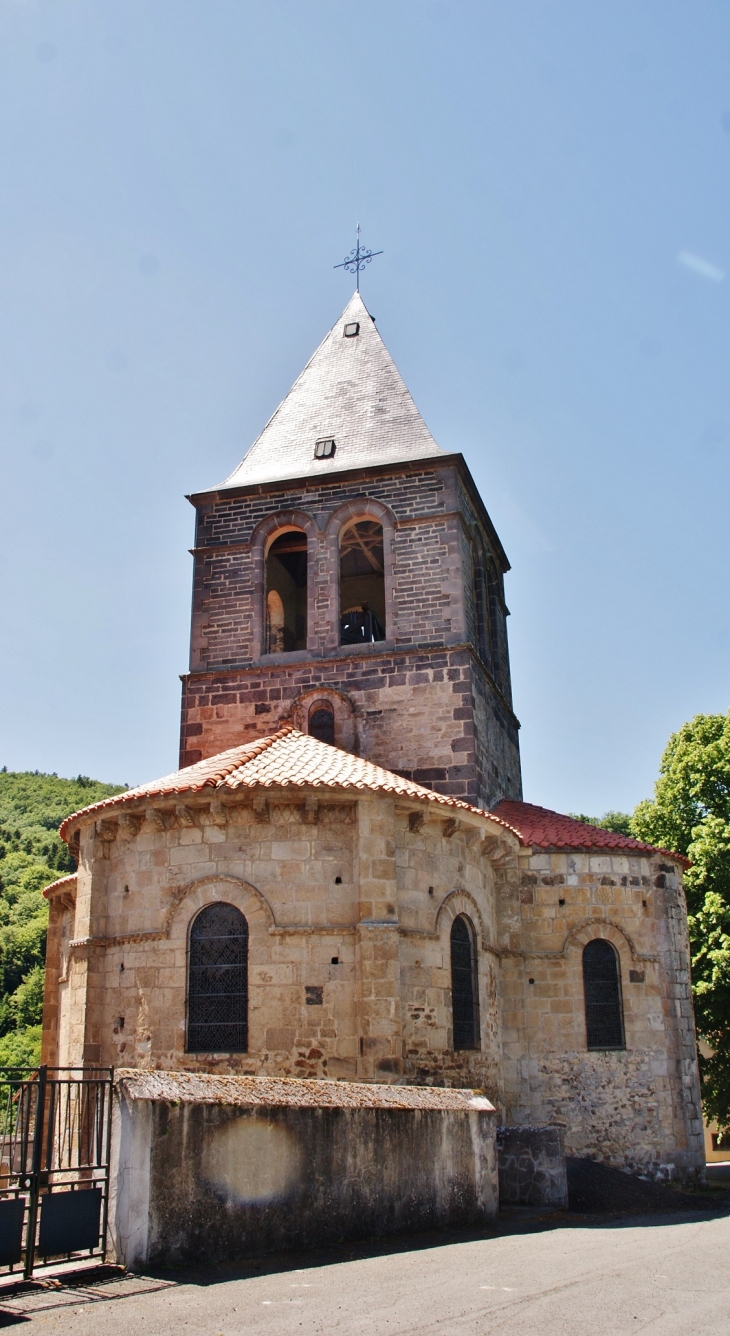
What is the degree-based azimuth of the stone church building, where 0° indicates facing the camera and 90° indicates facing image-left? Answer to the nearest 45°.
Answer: approximately 180°

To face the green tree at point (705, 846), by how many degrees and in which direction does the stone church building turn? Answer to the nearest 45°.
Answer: approximately 45° to its right

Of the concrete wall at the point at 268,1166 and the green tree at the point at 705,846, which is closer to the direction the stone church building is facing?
the green tree

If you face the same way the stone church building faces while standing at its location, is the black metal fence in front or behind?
behind

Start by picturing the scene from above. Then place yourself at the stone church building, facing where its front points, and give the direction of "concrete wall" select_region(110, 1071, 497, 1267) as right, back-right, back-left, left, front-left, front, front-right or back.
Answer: back
